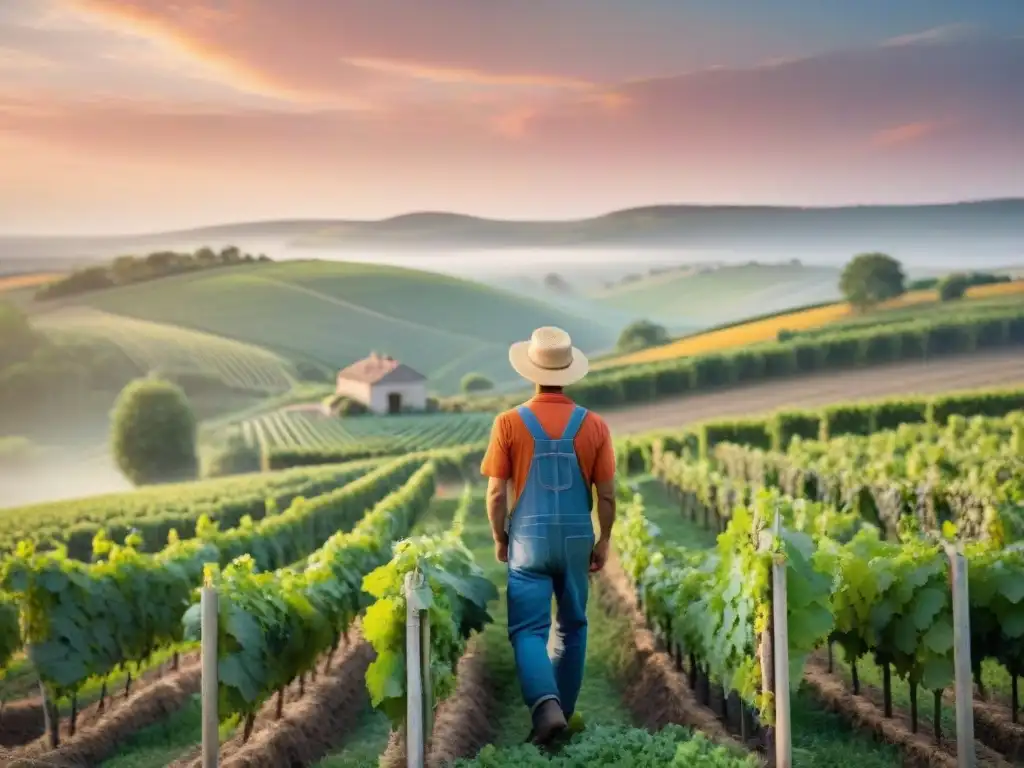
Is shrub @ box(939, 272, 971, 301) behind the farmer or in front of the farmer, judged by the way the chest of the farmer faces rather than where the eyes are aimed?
in front

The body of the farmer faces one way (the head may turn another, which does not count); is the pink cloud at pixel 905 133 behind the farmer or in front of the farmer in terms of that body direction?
in front

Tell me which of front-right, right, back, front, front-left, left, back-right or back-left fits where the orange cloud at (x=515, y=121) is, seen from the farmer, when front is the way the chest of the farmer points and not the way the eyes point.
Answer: front

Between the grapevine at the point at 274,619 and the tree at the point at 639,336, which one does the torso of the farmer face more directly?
the tree

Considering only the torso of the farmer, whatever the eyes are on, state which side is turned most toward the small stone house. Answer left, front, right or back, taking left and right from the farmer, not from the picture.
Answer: front

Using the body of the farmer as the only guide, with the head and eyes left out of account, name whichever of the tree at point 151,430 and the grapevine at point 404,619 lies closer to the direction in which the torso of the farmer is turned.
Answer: the tree

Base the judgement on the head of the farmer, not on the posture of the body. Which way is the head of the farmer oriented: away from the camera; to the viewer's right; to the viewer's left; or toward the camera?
away from the camera

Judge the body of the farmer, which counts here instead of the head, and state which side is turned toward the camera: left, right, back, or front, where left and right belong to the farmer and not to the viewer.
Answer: back

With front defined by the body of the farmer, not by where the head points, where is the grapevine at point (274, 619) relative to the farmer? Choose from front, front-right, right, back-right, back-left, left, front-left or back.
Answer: front-left

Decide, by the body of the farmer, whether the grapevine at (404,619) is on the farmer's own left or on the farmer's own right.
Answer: on the farmer's own left

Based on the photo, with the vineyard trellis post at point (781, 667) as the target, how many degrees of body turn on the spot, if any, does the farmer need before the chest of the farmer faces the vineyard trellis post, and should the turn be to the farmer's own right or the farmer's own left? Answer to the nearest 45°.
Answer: approximately 135° to the farmer's own right

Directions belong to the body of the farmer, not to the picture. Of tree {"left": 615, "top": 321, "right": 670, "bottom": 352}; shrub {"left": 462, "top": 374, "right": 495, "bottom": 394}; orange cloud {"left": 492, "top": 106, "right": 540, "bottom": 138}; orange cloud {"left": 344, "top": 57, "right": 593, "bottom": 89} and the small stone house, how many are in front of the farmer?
5

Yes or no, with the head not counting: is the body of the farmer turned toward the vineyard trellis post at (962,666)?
no
